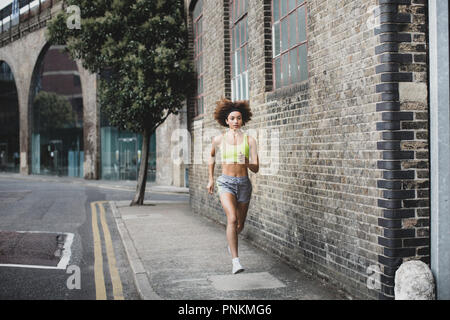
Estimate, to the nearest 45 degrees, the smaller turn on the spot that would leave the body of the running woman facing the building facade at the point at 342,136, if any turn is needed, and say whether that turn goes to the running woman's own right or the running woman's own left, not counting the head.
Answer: approximately 45° to the running woman's own left

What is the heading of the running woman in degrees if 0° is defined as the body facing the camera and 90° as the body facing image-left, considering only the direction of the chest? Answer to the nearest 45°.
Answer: approximately 0°

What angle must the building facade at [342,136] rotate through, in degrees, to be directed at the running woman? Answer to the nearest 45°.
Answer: approximately 90° to its right
